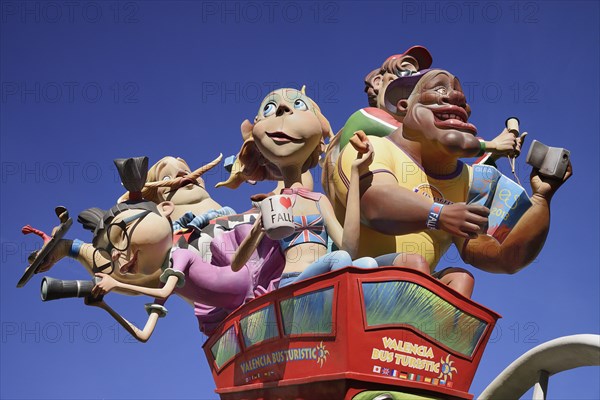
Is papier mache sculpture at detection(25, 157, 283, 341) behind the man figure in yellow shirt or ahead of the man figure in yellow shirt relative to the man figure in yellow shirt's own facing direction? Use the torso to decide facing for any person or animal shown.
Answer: behind

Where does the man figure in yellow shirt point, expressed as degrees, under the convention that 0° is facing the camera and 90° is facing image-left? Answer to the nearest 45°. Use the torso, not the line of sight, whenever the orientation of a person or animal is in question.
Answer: approximately 315°
